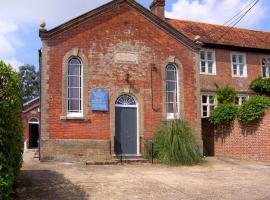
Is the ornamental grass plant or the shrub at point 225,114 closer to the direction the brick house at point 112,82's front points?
the ornamental grass plant

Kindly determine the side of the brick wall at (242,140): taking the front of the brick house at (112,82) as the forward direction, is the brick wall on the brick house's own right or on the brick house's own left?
on the brick house's own left

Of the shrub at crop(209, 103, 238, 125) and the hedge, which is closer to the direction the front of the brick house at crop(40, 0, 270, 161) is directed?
the hedge

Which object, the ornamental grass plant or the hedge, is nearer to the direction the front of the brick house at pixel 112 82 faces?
the hedge

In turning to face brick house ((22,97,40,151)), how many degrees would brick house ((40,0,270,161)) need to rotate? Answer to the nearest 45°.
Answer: approximately 135° to its right

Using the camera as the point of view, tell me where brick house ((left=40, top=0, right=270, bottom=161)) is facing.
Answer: facing the viewer

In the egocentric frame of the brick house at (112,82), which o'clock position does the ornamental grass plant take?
The ornamental grass plant is roughly at 10 o'clock from the brick house.

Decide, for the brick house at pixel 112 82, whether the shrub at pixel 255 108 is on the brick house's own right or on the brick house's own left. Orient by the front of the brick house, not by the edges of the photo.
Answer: on the brick house's own left

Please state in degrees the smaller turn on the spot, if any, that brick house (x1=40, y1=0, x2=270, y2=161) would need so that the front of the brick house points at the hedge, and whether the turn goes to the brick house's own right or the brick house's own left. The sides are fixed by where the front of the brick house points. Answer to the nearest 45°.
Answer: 0° — it already faces it
